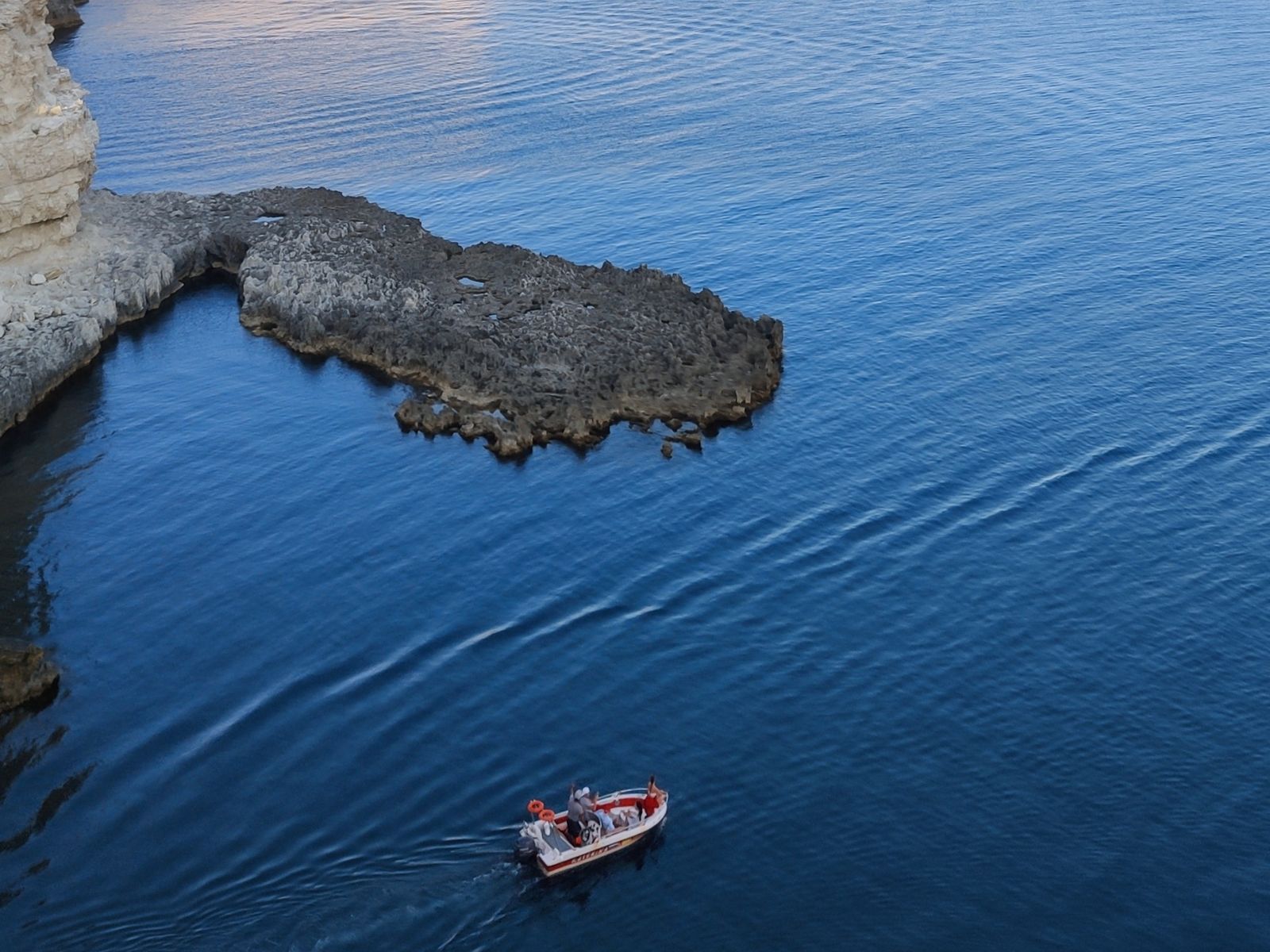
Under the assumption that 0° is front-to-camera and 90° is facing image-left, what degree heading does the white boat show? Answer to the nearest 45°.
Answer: approximately 225°

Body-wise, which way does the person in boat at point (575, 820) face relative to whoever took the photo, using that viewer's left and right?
facing away from the viewer and to the right of the viewer

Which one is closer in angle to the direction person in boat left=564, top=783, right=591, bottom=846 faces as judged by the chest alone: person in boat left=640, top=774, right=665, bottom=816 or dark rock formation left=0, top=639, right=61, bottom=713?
the person in boat
